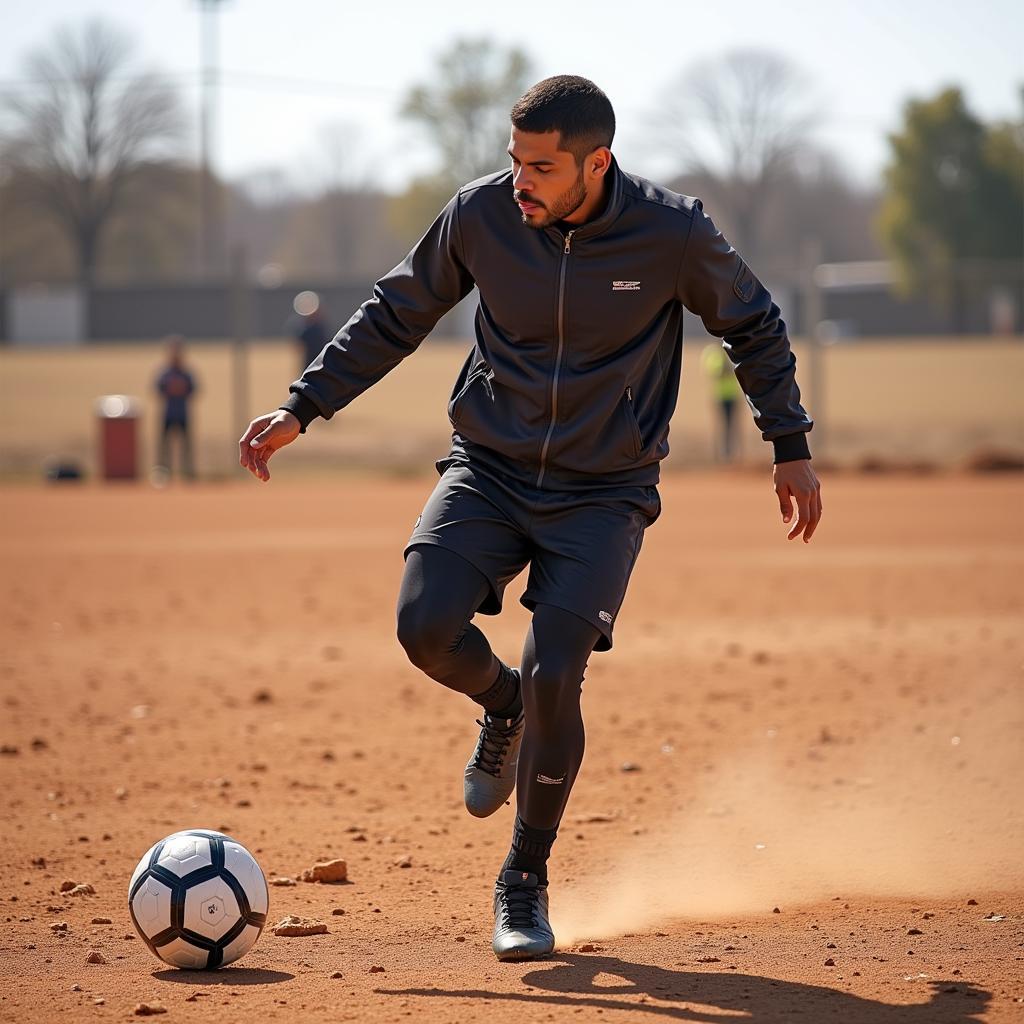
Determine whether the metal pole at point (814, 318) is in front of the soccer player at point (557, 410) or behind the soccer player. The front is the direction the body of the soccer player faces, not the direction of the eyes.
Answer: behind

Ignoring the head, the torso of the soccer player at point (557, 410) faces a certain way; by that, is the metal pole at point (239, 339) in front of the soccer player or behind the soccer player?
behind

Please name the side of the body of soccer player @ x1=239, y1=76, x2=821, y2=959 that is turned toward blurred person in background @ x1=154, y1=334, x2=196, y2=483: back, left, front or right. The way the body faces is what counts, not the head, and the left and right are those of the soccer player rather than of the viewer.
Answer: back

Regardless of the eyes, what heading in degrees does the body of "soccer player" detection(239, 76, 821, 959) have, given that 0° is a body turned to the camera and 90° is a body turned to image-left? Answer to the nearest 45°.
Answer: approximately 0°

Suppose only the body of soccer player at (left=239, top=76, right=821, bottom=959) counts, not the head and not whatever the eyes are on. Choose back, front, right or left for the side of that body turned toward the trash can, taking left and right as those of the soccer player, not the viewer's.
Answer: back

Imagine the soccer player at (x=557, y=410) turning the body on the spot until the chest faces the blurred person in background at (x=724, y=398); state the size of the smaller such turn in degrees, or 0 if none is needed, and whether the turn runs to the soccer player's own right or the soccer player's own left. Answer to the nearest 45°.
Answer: approximately 180°
